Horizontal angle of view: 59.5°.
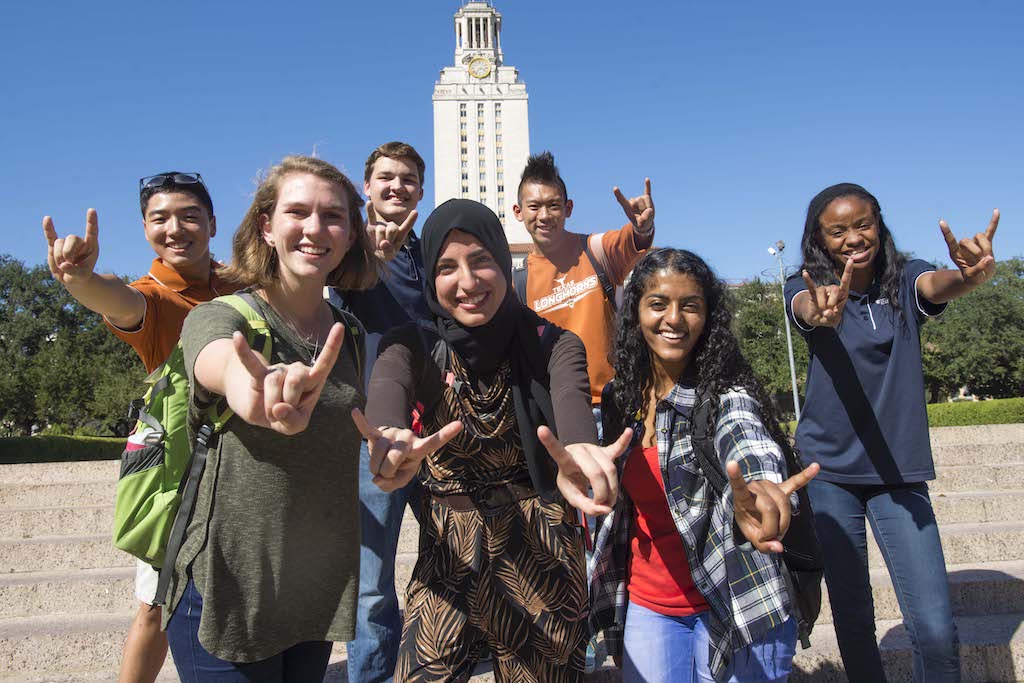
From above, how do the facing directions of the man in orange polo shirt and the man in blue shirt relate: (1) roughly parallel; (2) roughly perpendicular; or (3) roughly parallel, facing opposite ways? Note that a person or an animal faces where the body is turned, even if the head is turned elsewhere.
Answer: roughly parallel

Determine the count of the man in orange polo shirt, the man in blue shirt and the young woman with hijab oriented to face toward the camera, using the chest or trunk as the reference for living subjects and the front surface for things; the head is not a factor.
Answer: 3

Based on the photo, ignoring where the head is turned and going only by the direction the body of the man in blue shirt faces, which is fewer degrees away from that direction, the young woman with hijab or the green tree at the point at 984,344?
the young woman with hijab

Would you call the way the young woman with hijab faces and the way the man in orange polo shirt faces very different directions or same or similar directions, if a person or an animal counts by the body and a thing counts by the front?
same or similar directions

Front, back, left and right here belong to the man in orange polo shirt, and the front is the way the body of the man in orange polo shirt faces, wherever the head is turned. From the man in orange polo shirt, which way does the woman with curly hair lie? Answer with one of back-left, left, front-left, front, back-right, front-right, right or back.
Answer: front-left

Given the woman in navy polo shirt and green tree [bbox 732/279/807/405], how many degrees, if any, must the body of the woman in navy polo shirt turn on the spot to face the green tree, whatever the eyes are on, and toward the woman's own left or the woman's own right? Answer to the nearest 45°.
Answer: approximately 180°

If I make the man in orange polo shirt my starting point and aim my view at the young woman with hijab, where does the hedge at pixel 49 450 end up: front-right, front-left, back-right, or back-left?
back-left

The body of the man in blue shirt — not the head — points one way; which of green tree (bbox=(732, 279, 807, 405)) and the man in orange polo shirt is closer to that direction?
the man in orange polo shirt

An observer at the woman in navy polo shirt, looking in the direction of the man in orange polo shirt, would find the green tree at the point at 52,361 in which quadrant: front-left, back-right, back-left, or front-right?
front-right

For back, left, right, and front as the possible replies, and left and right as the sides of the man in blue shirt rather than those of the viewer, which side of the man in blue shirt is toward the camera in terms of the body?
front

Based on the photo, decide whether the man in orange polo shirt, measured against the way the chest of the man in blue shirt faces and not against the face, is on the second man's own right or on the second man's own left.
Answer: on the second man's own right

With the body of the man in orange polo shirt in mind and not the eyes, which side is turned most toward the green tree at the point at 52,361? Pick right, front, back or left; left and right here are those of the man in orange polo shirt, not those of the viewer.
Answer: back

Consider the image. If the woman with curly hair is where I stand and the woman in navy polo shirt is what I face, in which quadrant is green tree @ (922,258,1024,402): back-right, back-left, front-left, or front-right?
front-left

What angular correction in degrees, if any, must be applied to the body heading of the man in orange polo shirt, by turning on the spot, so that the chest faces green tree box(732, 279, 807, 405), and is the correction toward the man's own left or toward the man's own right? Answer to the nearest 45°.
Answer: approximately 135° to the man's own left

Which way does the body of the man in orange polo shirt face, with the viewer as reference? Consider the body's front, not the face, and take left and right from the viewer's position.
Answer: facing the viewer
